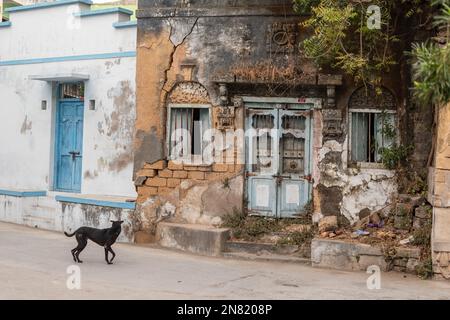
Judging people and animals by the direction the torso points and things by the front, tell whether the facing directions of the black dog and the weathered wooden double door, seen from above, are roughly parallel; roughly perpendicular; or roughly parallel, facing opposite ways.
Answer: roughly perpendicular

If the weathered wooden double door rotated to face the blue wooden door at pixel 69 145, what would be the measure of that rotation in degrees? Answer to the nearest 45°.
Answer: approximately 135° to its right

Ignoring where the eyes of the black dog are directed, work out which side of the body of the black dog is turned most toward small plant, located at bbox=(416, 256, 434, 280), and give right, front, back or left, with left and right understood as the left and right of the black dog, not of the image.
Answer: front

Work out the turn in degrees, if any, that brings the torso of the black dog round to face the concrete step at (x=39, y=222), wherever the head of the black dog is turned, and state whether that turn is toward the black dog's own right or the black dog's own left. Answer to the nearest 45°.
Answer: approximately 90° to the black dog's own left

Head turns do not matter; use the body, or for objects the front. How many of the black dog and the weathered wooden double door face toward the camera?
1

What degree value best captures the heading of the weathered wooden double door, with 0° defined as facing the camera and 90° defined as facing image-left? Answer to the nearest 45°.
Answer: approximately 0°

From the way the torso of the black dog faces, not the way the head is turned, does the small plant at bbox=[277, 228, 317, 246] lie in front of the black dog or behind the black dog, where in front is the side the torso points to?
in front

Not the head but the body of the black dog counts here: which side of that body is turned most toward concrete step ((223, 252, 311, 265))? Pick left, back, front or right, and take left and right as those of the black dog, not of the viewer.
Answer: front

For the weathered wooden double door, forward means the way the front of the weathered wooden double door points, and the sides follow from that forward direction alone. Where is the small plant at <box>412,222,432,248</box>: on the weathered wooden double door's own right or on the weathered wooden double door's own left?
on the weathered wooden double door's own left

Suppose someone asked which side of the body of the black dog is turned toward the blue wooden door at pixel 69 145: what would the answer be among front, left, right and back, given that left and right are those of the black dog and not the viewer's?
left

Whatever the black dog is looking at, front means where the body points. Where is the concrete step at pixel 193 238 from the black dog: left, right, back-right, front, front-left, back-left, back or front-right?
front-left

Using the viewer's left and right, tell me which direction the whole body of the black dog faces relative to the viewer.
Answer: facing to the right of the viewer

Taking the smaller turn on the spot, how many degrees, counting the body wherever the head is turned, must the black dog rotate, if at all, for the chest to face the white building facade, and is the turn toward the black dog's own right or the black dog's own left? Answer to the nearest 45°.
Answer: approximately 90° to the black dog's own left
